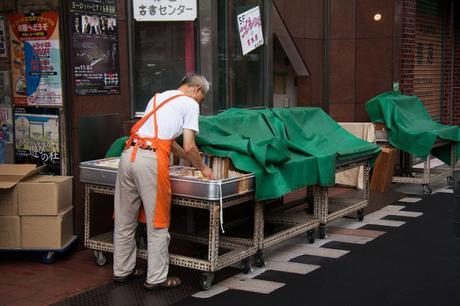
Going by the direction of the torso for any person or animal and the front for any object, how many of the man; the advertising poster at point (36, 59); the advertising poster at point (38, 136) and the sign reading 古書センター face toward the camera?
3

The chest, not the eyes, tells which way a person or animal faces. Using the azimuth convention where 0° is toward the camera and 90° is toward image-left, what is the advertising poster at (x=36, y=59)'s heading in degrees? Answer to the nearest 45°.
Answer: approximately 0°

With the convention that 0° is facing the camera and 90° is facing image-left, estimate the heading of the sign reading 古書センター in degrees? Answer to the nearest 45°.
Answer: approximately 0°

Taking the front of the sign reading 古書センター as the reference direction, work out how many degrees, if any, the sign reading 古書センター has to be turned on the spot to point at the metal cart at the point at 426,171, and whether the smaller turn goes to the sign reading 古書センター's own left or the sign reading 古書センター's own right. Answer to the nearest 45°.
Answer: approximately 135° to the sign reading 古書センター's own left

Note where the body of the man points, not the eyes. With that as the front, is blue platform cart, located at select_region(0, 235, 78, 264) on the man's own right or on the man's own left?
on the man's own left

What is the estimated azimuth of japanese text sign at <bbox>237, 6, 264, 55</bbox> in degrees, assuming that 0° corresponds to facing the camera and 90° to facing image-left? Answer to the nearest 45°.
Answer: approximately 45°

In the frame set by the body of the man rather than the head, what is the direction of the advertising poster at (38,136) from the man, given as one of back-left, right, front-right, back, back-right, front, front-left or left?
left

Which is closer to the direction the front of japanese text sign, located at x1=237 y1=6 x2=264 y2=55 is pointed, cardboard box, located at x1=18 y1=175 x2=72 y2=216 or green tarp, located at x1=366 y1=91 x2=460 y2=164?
the cardboard box

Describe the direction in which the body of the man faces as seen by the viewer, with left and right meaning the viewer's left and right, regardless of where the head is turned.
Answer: facing away from the viewer and to the right of the viewer

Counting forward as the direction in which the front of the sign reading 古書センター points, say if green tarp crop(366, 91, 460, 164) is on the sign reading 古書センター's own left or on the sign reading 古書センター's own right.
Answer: on the sign reading 古書センター's own left

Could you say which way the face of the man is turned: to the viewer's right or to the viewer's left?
to the viewer's right
